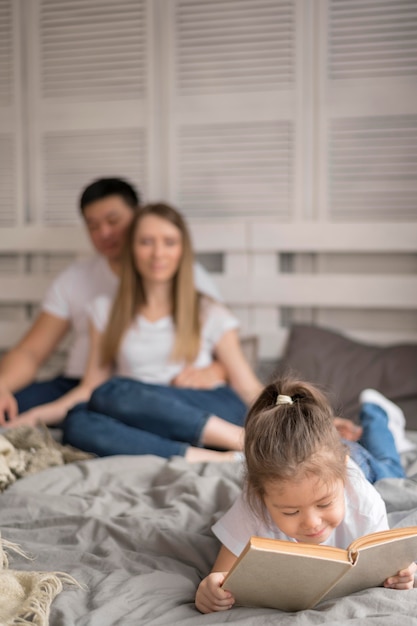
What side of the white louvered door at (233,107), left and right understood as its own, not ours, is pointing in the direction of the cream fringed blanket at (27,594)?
front

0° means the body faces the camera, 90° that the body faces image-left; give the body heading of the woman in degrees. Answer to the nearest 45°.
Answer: approximately 0°

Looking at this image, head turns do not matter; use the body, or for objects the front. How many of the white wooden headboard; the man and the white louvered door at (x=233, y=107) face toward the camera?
3

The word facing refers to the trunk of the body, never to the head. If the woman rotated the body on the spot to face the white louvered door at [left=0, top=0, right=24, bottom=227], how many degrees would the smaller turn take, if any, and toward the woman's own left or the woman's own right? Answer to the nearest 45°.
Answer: approximately 135° to the woman's own right

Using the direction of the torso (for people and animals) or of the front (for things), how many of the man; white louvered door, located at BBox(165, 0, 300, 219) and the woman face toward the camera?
3

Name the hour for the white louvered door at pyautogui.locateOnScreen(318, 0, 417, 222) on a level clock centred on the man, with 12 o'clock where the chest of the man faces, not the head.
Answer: The white louvered door is roughly at 9 o'clock from the man.

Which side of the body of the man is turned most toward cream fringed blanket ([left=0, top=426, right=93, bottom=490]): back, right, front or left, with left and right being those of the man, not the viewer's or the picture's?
front
